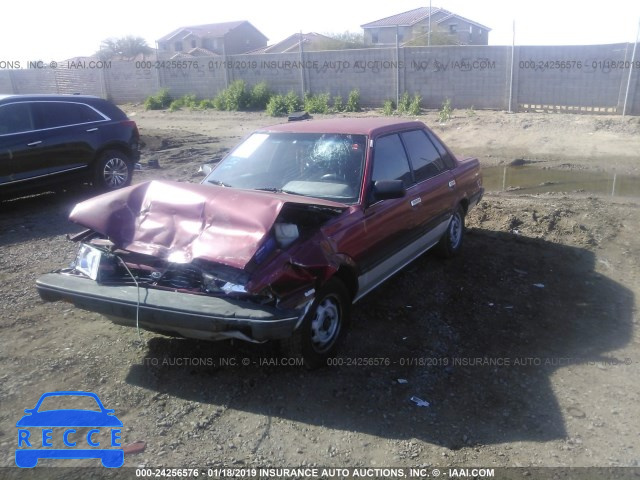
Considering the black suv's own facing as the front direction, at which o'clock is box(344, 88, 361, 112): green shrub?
The green shrub is roughly at 6 o'clock from the black suv.

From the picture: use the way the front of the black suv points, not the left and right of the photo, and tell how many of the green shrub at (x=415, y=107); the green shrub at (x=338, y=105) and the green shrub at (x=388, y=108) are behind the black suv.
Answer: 3

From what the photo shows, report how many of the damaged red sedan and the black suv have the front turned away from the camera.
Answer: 0

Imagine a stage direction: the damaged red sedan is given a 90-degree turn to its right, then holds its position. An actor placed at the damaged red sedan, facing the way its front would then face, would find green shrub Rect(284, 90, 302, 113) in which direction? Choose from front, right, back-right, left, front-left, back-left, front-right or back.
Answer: front-right

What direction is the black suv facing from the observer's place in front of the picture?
facing the viewer and to the left of the viewer

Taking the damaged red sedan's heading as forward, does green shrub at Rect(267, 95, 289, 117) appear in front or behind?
behind

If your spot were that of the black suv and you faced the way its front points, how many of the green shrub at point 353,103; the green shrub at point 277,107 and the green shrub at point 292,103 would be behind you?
3

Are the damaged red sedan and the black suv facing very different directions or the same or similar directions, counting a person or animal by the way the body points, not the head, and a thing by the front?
same or similar directions

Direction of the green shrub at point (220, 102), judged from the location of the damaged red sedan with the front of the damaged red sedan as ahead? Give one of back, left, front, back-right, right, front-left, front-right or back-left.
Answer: back-right

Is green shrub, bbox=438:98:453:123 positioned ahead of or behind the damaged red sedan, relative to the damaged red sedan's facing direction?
behind

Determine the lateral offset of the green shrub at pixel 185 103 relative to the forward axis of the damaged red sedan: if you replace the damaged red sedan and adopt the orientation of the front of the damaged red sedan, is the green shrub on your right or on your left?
on your right

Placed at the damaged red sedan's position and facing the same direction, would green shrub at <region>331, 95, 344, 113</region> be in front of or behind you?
behind

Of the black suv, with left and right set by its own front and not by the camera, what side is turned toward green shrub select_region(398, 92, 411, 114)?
back

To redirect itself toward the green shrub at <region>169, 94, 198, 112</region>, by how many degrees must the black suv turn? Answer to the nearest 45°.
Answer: approximately 135° to its right

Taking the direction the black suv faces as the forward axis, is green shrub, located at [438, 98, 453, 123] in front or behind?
behind
